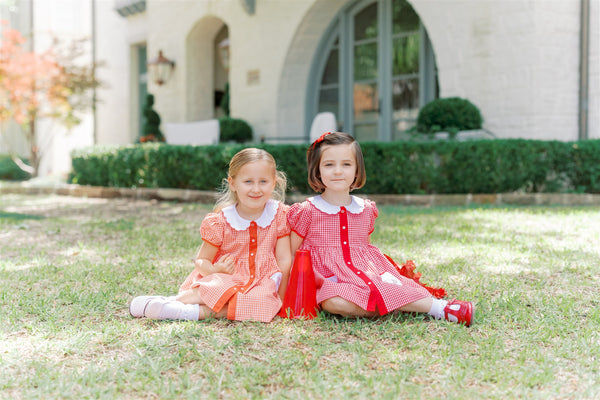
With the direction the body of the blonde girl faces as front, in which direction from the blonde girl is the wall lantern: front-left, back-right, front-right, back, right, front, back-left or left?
back

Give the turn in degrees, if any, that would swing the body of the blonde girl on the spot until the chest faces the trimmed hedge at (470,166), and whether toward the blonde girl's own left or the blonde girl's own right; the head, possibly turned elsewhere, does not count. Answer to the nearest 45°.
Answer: approximately 135° to the blonde girl's own left

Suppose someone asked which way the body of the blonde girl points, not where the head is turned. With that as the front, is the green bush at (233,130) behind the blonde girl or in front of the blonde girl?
behind

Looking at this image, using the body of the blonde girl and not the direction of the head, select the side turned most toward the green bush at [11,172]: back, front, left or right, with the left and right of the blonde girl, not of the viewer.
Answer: back

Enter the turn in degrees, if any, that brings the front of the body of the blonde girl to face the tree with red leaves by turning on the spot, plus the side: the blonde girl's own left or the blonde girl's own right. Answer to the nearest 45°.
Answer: approximately 180°

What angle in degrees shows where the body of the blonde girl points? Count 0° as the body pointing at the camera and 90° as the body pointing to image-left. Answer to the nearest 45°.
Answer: approximately 0°
